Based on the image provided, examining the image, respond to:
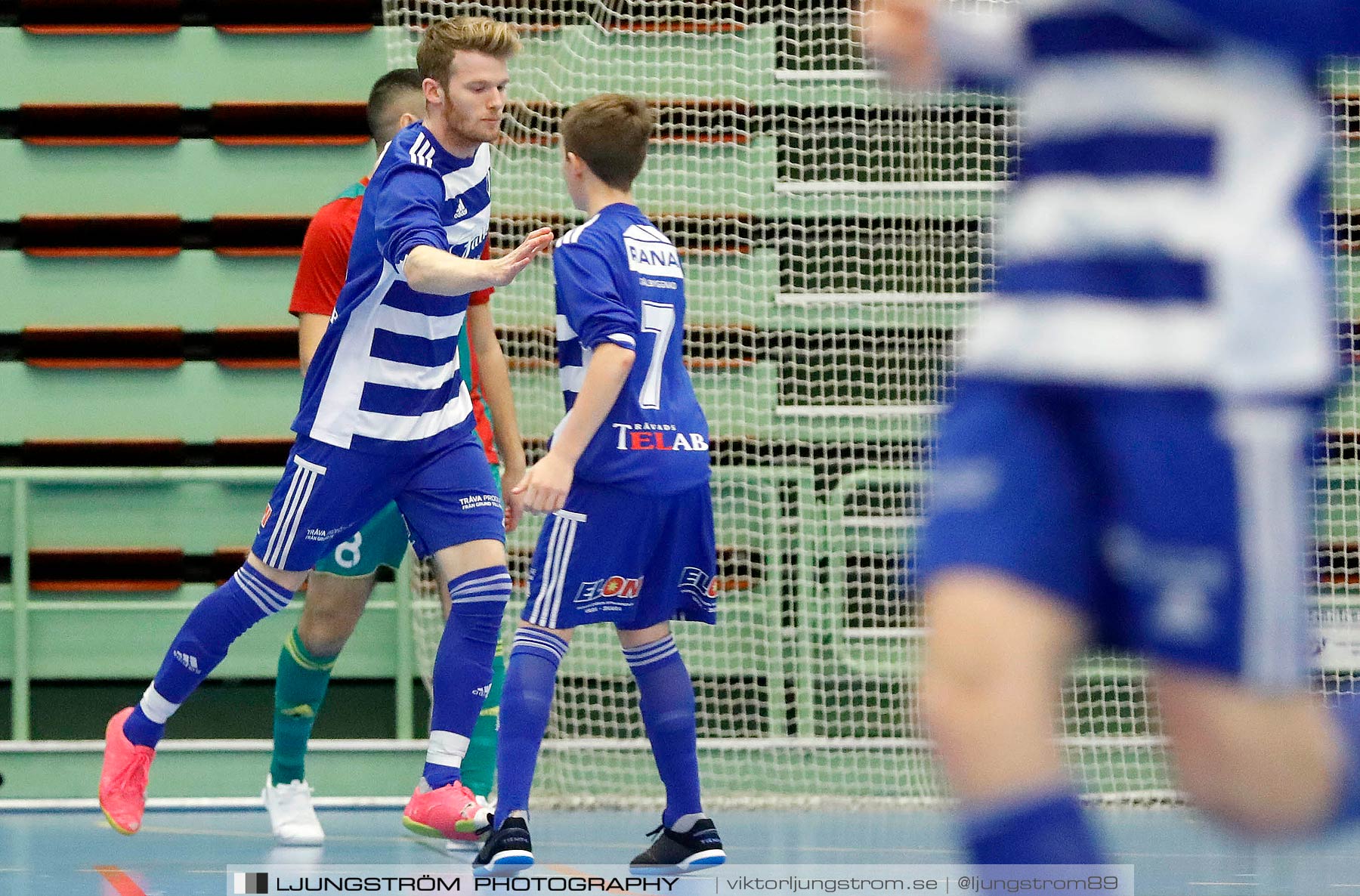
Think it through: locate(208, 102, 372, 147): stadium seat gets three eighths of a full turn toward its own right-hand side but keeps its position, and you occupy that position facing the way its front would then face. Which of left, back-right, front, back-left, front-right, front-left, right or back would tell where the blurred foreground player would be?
back-left

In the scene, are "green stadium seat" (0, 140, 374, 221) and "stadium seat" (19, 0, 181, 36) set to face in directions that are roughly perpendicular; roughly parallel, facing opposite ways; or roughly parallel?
roughly parallel

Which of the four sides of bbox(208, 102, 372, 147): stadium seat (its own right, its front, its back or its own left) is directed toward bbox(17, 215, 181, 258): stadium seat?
right

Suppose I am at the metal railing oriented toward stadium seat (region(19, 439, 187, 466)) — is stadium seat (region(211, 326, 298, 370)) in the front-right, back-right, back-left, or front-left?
front-right

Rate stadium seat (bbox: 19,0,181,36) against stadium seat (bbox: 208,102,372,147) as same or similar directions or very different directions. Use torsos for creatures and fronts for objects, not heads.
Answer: same or similar directions

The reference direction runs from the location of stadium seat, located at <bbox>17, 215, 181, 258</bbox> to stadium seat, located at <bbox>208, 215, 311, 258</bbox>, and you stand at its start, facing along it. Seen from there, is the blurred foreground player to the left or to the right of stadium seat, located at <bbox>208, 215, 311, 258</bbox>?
right

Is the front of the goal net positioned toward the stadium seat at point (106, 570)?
no

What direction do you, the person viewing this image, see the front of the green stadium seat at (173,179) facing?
facing the viewer

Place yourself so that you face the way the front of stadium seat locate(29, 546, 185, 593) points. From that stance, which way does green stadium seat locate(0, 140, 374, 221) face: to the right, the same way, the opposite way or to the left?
the same way

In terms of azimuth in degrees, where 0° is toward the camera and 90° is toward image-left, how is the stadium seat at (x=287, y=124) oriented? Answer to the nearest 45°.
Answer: approximately 0°

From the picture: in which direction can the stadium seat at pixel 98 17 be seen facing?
toward the camera

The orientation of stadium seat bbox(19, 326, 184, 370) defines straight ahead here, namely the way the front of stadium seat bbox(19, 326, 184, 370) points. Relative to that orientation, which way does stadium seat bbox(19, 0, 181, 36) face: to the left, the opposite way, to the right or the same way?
the same way

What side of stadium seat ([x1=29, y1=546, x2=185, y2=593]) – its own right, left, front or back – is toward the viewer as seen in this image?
front

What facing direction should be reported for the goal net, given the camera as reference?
facing the viewer
